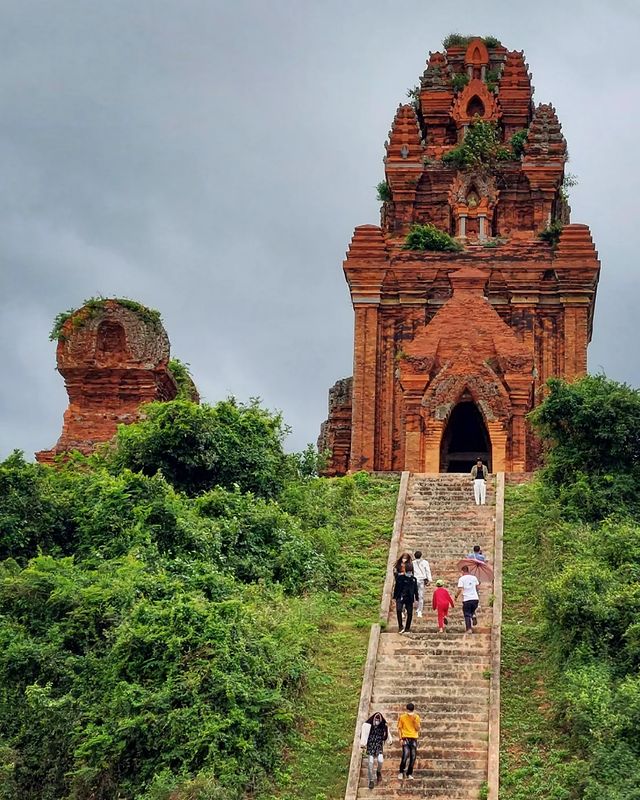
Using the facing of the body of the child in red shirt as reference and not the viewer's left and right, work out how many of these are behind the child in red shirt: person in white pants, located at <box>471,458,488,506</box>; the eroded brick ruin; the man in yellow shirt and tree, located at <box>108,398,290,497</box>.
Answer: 1

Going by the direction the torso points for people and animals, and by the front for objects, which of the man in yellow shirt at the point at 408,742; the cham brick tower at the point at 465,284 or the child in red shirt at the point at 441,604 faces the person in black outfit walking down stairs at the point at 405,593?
the cham brick tower

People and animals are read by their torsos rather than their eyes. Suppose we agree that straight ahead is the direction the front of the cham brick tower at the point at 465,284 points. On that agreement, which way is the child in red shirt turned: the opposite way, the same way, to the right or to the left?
the opposite way

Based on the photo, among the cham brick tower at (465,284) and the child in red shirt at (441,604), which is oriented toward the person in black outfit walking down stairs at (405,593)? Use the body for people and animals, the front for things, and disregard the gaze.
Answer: the cham brick tower

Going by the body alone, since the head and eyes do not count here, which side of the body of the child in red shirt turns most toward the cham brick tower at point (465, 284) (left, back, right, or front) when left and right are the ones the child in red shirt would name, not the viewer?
front

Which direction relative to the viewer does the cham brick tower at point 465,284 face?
toward the camera

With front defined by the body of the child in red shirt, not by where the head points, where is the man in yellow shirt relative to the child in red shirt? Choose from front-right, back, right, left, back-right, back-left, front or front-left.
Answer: back

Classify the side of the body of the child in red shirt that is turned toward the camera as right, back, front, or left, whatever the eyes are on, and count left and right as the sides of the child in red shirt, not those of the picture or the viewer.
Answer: back

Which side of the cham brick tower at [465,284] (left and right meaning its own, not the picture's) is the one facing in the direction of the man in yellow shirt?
front

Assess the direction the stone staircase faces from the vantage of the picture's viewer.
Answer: facing the viewer
